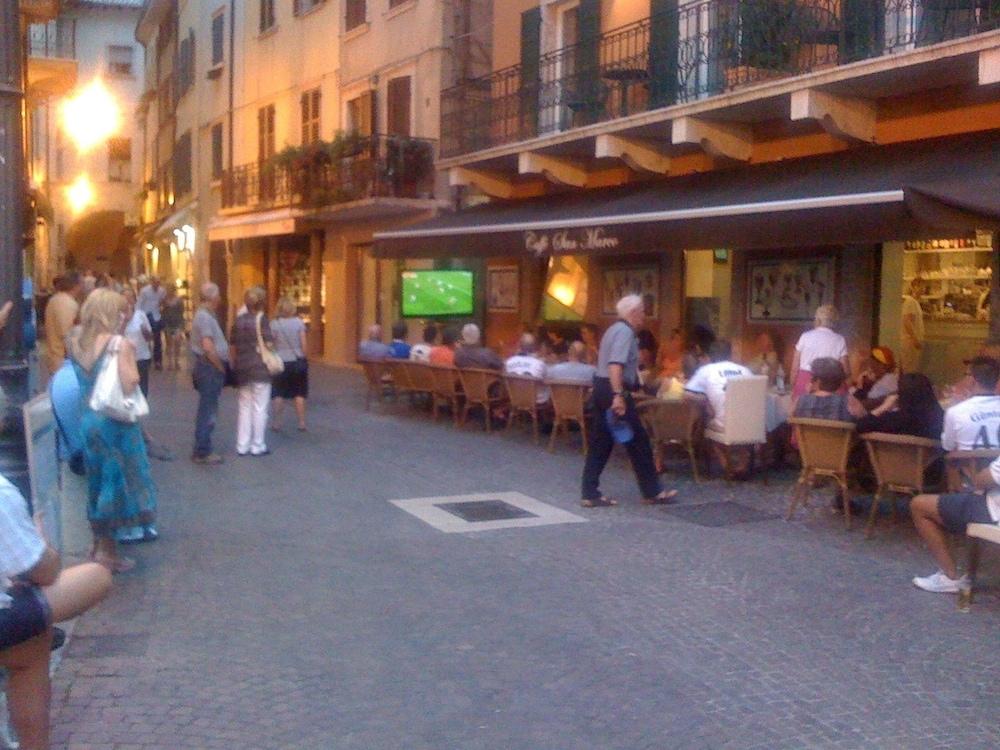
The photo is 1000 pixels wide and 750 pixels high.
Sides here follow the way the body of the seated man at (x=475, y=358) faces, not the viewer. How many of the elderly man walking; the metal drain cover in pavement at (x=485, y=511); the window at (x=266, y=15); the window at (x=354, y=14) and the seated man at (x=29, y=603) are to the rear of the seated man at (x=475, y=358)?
3

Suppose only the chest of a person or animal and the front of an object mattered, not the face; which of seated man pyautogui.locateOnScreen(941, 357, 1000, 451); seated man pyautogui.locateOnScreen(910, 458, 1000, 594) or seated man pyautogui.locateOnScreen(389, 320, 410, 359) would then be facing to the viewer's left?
seated man pyautogui.locateOnScreen(910, 458, 1000, 594)

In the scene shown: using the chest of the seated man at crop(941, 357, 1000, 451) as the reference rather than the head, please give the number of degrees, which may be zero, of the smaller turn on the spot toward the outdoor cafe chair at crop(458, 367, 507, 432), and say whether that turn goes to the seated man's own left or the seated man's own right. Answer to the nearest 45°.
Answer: approximately 45° to the seated man's own left

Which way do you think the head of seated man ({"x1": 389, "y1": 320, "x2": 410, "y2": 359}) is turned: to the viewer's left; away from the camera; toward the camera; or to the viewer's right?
away from the camera

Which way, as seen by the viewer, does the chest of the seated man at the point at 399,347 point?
away from the camera

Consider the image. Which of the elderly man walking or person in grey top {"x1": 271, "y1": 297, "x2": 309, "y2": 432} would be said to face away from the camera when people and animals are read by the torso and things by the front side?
the person in grey top

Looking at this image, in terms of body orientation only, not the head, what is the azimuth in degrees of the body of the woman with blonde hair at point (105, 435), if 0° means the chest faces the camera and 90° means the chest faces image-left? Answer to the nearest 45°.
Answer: approximately 225°

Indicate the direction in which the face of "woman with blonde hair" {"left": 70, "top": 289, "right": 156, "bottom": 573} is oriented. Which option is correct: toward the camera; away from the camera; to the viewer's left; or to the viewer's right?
away from the camera

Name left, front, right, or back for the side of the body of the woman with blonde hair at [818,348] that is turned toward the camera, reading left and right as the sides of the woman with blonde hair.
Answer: back

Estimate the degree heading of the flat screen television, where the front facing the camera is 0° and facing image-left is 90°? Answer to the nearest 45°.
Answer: approximately 0°
